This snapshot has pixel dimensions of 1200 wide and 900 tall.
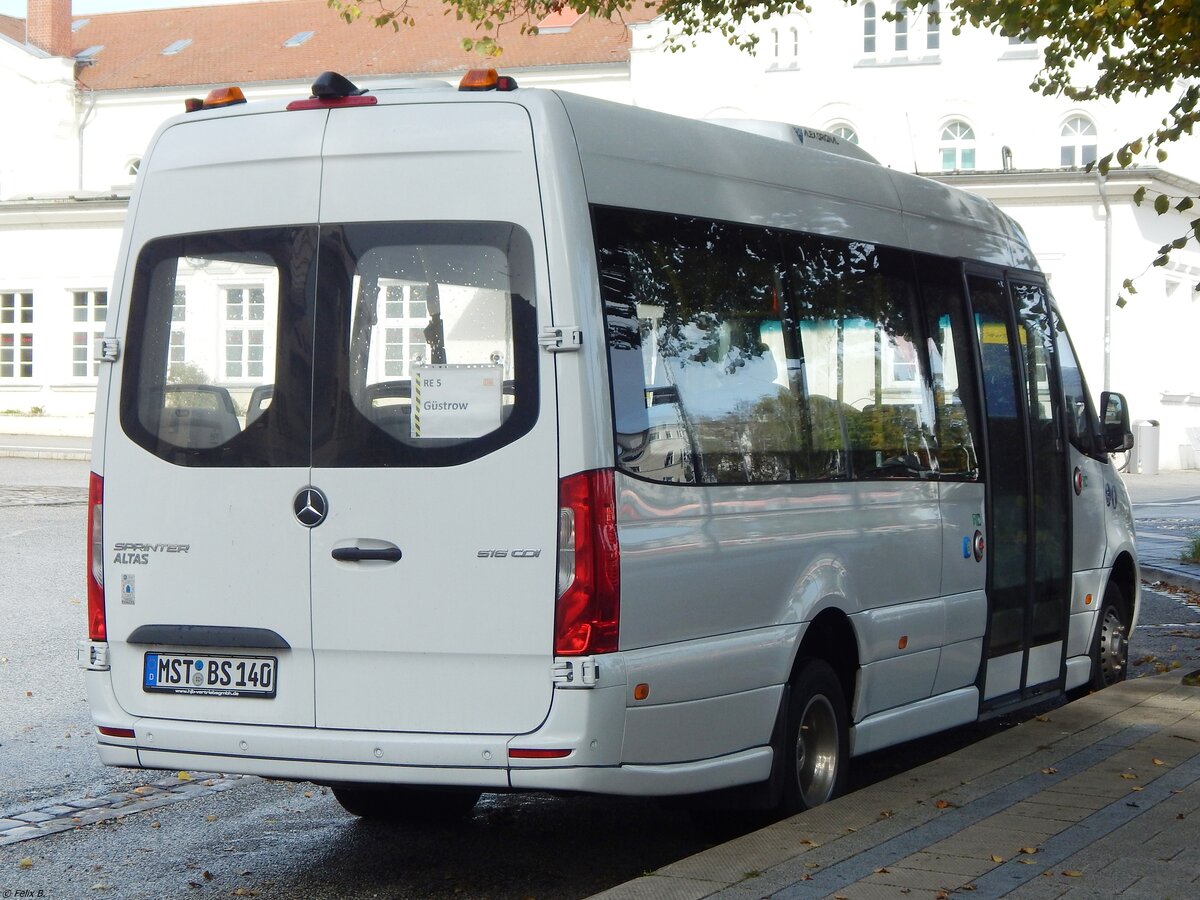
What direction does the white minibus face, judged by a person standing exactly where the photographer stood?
facing away from the viewer and to the right of the viewer
